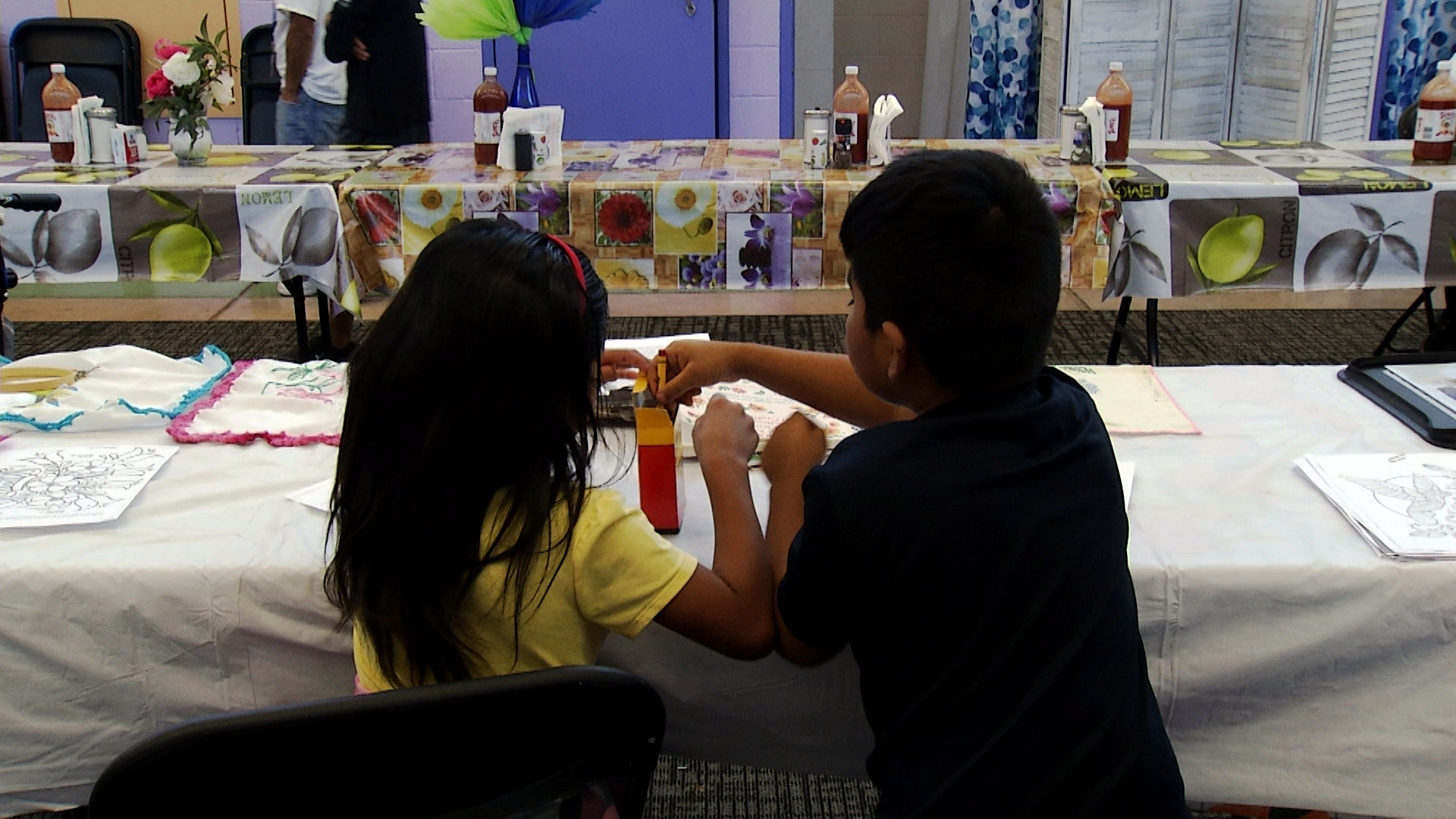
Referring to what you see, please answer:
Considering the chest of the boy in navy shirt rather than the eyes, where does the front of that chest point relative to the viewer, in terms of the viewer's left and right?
facing away from the viewer and to the left of the viewer

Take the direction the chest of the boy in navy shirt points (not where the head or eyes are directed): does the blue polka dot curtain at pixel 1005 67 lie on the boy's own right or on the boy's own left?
on the boy's own right

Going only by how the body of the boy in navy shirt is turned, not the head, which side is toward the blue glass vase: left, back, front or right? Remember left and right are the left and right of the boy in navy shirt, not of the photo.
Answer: front

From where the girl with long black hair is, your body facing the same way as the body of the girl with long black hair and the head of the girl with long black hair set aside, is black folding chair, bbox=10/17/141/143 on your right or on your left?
on your left

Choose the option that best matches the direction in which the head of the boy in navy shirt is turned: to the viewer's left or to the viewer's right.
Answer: to the viewer's left

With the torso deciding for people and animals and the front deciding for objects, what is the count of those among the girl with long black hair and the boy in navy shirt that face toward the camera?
0

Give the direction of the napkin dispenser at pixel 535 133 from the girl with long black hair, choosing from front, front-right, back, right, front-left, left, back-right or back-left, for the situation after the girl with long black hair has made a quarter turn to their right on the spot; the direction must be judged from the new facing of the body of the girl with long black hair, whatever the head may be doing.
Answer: back-left

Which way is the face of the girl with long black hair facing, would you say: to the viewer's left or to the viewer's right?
to the viewer's right

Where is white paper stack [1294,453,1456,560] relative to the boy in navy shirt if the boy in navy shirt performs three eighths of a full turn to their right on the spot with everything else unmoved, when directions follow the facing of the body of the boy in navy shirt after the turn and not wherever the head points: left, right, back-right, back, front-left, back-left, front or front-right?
front-left

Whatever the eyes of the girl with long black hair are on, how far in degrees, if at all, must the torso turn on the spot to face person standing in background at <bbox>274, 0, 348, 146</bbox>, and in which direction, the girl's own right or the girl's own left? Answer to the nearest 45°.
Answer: approximately 45° to the girl's own left

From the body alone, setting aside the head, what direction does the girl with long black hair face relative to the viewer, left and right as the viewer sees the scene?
facing away from the viewer and to the right of the viewer
